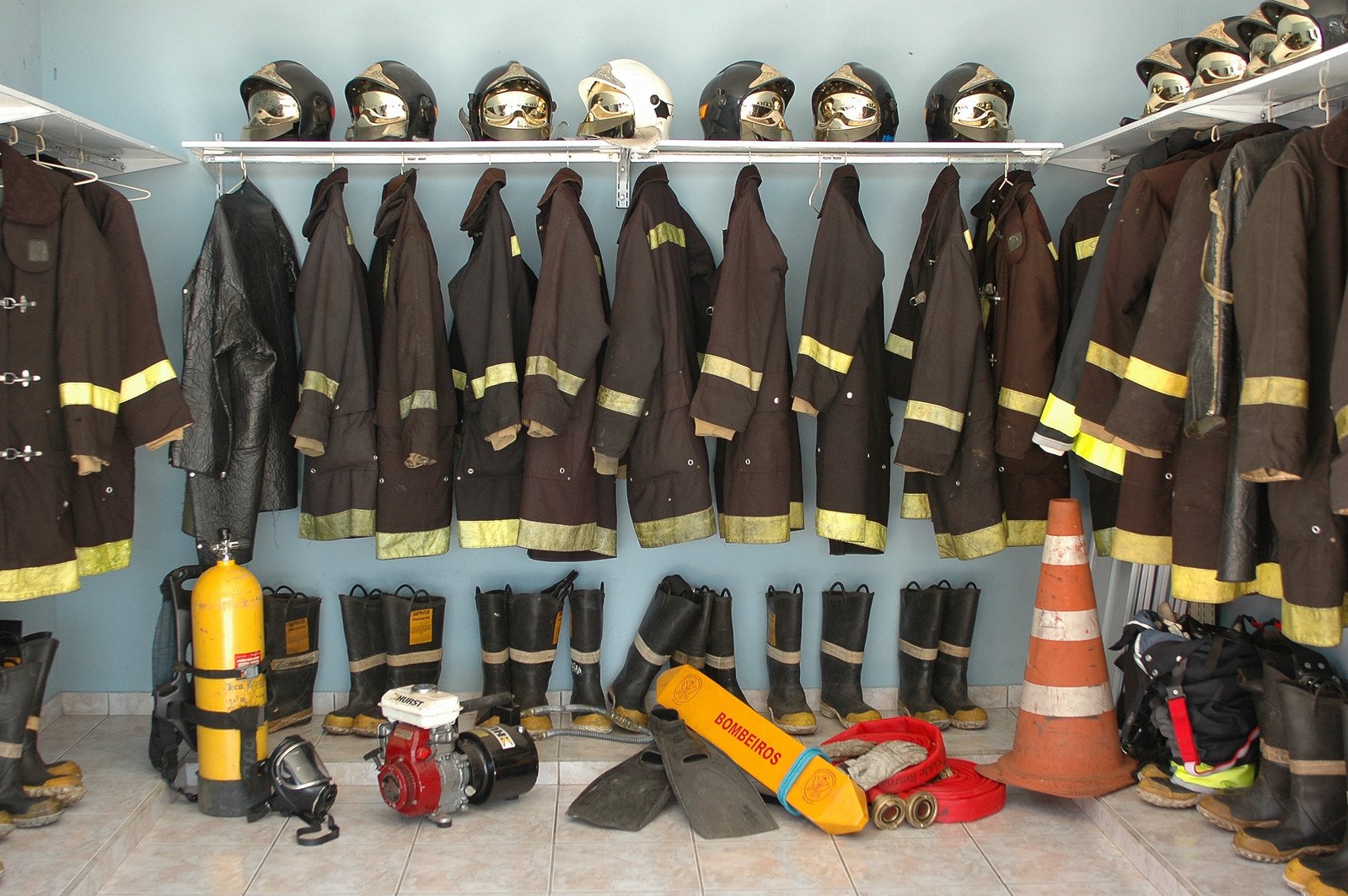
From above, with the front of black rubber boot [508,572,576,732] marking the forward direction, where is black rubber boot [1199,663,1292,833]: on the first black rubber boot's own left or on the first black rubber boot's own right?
on the first black rubber boot's own left
